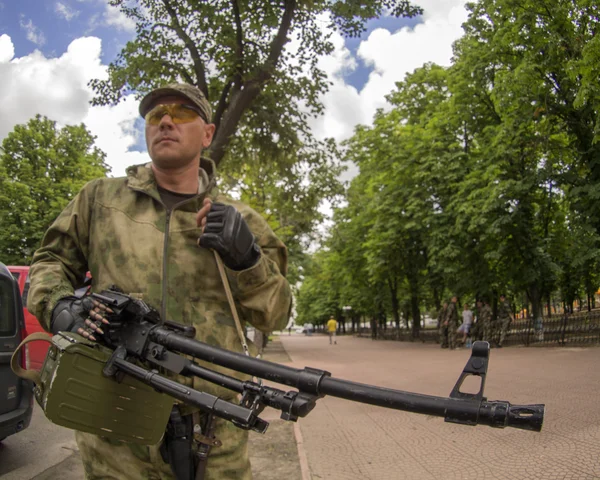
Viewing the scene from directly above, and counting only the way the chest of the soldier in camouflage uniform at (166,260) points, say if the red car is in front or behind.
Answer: behind

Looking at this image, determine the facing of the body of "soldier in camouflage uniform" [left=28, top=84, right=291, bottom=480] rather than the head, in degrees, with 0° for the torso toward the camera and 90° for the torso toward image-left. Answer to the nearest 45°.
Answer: approximately 0°

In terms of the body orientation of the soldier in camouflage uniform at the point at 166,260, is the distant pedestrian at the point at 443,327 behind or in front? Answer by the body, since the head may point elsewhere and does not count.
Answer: behind

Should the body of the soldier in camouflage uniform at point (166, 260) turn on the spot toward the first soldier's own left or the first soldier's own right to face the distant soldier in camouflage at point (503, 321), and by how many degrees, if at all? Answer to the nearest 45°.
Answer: approximately 135° to the first soldier's own left

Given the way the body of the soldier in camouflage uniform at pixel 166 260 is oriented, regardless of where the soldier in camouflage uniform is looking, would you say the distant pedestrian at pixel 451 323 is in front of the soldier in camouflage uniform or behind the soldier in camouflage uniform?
behind

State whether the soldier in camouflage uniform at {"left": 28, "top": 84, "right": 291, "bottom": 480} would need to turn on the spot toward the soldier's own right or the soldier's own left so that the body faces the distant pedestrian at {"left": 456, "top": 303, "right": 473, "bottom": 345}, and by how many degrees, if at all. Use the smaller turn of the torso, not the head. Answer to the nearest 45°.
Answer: approximately 135° to the soldier's own left
